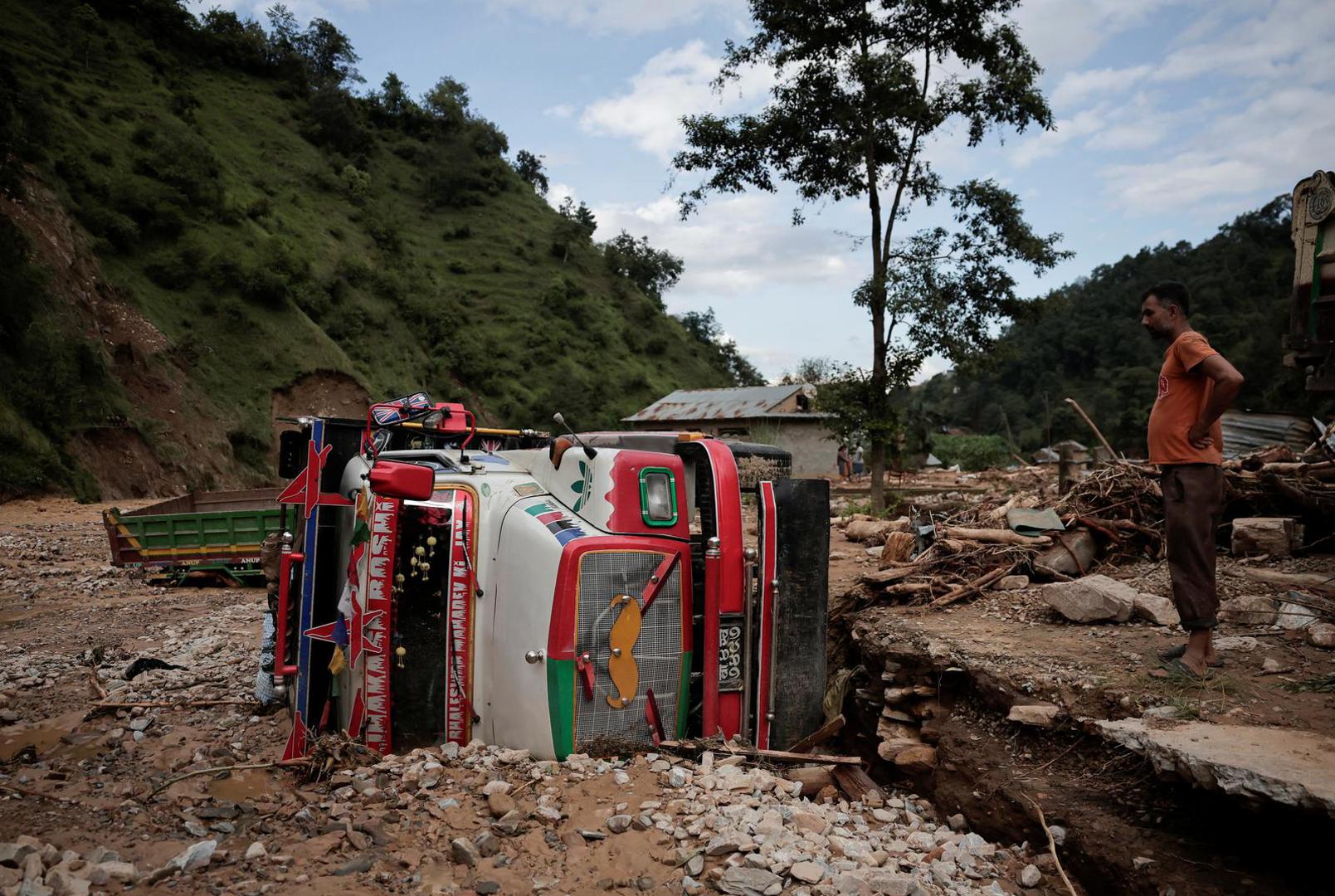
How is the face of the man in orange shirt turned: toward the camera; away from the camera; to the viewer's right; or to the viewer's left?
to the viewer's left

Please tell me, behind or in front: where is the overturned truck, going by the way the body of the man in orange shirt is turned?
in front

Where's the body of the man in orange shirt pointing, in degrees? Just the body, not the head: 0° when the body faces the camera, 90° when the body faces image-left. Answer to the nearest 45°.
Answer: approximately 90°

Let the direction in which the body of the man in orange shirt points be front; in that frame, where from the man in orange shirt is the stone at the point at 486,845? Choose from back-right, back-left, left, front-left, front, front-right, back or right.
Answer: front-left

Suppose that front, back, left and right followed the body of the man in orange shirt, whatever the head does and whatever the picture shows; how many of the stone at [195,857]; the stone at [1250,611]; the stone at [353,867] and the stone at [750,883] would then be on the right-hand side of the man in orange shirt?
1

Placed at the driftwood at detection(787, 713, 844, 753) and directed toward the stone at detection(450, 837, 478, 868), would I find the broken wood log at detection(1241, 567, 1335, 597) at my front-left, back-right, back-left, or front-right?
back-left

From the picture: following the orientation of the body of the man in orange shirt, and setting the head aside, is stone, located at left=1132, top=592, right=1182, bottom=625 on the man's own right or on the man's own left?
on the man's own right

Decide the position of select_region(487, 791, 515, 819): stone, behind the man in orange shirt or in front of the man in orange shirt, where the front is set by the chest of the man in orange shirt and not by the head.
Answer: in front

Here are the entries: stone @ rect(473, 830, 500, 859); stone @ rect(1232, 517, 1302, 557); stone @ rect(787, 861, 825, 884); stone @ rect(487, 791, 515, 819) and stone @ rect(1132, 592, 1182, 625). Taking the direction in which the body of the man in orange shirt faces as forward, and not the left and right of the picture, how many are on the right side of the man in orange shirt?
2

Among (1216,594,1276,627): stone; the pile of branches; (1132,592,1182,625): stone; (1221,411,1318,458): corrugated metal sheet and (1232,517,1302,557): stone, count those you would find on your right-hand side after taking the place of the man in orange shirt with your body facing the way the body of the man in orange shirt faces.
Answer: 5

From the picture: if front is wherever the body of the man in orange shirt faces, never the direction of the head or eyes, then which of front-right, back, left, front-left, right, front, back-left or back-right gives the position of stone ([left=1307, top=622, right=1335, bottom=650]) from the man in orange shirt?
back-right
